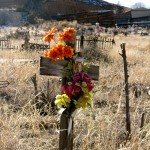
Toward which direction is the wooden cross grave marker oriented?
toward the camera
